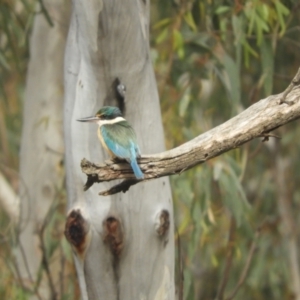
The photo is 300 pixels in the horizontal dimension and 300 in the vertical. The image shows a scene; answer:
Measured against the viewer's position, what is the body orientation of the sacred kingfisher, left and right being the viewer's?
facing away from the viewer and to the left of the viewer

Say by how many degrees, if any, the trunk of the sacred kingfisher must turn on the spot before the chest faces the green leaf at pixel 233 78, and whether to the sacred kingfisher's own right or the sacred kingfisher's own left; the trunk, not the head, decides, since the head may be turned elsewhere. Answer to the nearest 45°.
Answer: approximately 90° to the sacred kingfisher's own right

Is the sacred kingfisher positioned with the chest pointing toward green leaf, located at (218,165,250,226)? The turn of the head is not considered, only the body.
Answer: no

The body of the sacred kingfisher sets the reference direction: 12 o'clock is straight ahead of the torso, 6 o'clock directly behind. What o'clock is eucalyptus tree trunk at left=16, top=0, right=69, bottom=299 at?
The eucalyptus tree trunk is roughly at 1 o'clock from the sacred kingfisher.

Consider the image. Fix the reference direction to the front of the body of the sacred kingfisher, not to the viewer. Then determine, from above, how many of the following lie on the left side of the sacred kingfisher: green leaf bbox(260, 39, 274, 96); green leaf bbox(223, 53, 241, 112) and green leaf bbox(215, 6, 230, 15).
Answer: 0

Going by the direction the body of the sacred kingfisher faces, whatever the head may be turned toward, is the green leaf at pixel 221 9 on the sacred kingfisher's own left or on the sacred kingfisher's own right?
on the sacred kingfisher's own right

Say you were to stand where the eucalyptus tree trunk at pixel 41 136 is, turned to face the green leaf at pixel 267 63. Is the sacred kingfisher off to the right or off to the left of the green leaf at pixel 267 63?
right

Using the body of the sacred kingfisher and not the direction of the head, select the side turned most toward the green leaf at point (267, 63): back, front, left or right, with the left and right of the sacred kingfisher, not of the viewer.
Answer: right

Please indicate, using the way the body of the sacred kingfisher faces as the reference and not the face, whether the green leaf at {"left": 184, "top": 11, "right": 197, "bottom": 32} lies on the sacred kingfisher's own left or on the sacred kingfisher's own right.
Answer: on the sacred kingfisher's own right
